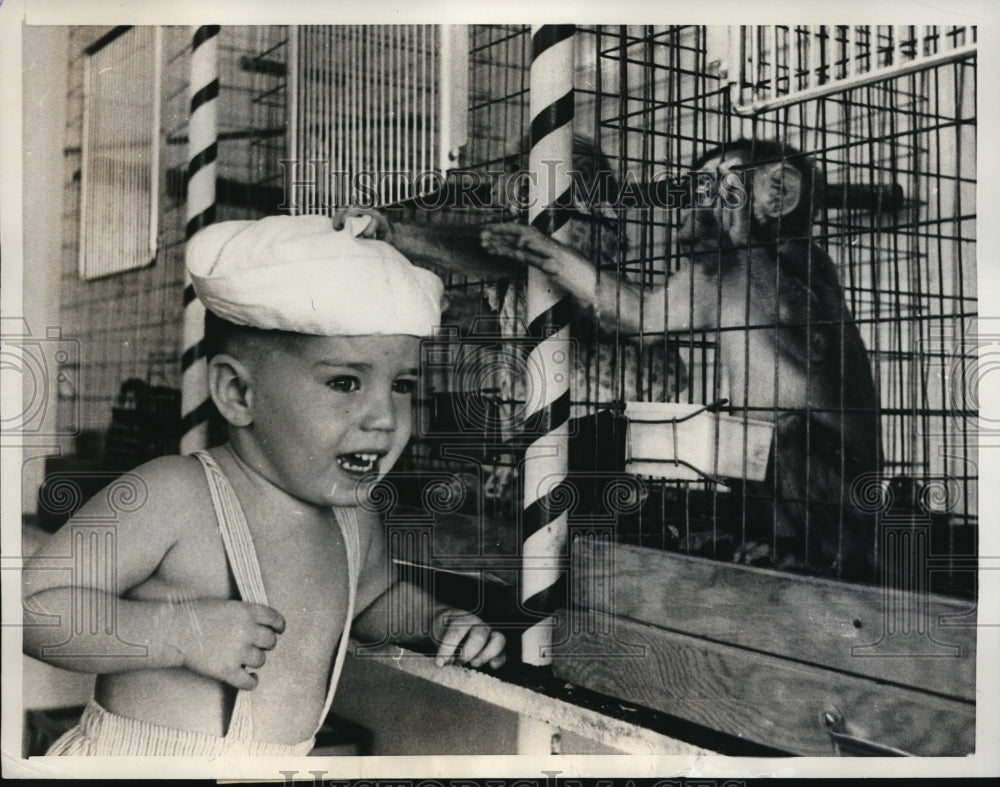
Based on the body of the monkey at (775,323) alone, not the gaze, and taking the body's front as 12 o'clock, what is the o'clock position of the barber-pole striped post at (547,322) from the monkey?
The barber-pole striped post is roughly at 12 o'clock from the monkey.

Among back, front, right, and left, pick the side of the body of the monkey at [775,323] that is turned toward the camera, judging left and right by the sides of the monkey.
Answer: left

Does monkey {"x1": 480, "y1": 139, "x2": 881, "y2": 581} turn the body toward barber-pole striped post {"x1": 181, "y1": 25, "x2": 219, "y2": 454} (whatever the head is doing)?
yes
